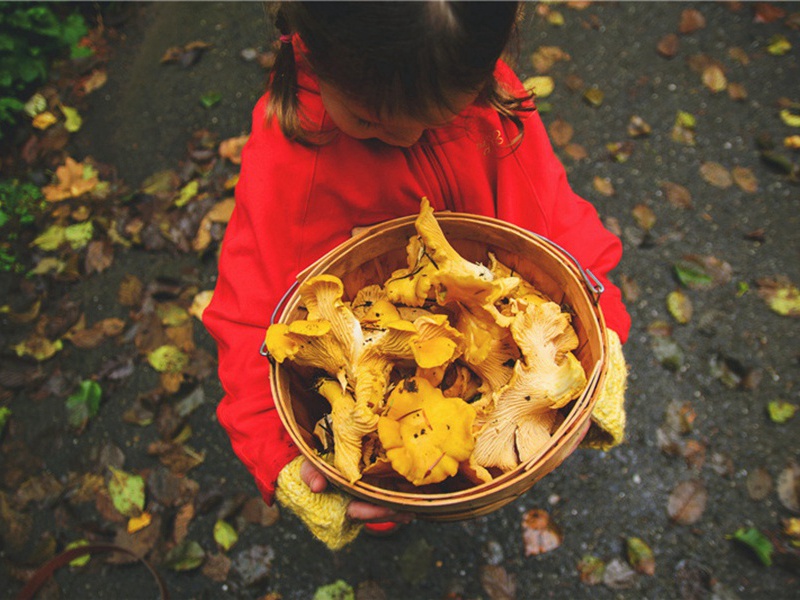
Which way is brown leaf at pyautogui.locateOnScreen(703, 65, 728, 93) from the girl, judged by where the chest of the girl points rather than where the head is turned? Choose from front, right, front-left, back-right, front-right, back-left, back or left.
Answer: back-left

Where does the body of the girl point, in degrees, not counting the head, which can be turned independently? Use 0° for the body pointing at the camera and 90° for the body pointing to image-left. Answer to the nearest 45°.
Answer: approximately 0°

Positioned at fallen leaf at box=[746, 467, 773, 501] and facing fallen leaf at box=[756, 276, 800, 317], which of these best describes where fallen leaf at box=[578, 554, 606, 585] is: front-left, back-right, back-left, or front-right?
back-left

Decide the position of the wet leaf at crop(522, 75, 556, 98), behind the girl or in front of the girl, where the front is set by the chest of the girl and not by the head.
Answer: behind

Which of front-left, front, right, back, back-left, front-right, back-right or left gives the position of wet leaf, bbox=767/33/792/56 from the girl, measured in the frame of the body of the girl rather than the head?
back-left
